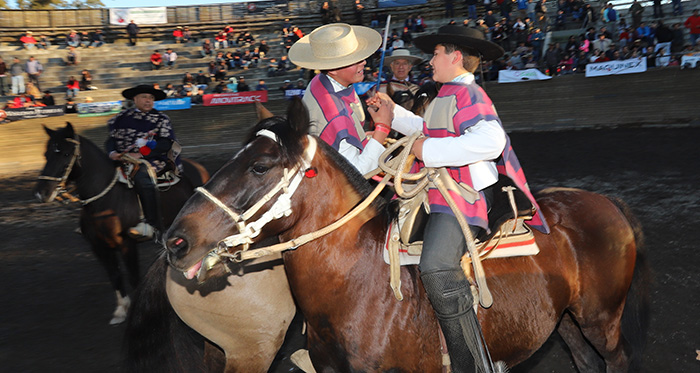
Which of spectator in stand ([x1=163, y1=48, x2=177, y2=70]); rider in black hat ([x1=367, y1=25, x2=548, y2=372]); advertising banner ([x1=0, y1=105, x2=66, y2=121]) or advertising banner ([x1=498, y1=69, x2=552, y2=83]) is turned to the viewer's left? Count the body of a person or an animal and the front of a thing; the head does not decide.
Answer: the rider in black hat

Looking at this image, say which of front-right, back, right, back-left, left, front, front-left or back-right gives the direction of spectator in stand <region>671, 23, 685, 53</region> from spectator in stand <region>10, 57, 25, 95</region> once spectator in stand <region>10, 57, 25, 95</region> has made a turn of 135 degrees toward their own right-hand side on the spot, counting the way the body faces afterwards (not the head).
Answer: back

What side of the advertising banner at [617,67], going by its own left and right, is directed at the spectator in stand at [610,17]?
back

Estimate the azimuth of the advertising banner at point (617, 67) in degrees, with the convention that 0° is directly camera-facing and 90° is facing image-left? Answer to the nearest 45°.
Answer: approximately 0°

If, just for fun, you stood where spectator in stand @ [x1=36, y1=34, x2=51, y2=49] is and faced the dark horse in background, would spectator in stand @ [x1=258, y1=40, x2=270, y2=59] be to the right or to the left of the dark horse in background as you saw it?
left

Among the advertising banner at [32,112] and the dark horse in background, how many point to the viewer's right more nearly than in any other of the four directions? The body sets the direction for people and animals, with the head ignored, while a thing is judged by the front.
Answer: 0

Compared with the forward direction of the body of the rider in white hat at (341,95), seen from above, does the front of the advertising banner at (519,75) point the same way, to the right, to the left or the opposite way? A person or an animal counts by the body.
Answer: to the right

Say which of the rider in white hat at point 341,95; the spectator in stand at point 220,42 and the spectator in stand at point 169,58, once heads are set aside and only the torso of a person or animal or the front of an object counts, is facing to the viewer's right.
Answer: the rider in white hat

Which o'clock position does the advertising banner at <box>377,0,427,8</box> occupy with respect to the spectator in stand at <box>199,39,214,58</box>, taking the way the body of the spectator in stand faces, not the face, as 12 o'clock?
The advertising banner is roughly at 9 o'clock from the spectator in stand.

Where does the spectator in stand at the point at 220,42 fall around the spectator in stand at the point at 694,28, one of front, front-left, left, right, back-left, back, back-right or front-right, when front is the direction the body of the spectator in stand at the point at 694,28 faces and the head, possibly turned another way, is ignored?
right

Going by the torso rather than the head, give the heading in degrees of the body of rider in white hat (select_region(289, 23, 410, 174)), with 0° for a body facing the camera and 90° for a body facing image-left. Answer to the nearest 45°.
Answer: approximately 270°

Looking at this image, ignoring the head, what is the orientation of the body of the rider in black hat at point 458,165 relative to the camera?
to the viewer's left

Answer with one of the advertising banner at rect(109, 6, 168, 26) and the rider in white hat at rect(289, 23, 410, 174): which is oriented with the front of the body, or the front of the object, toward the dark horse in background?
the advertising banner

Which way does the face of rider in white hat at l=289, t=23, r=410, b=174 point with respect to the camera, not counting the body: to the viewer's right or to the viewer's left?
to the viewer's right
